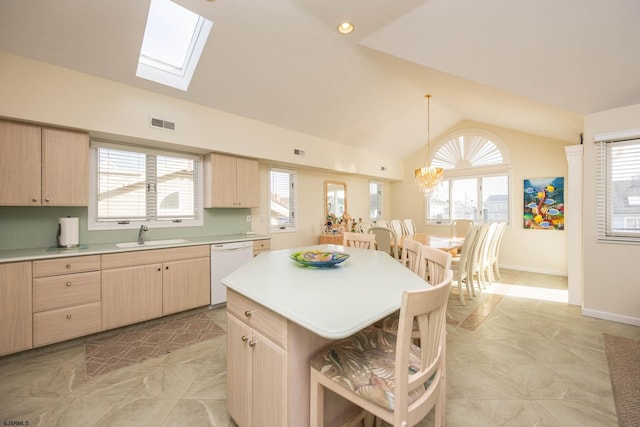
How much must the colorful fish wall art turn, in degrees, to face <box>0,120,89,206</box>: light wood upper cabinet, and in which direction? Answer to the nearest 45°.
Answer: approximately 45° to its right
